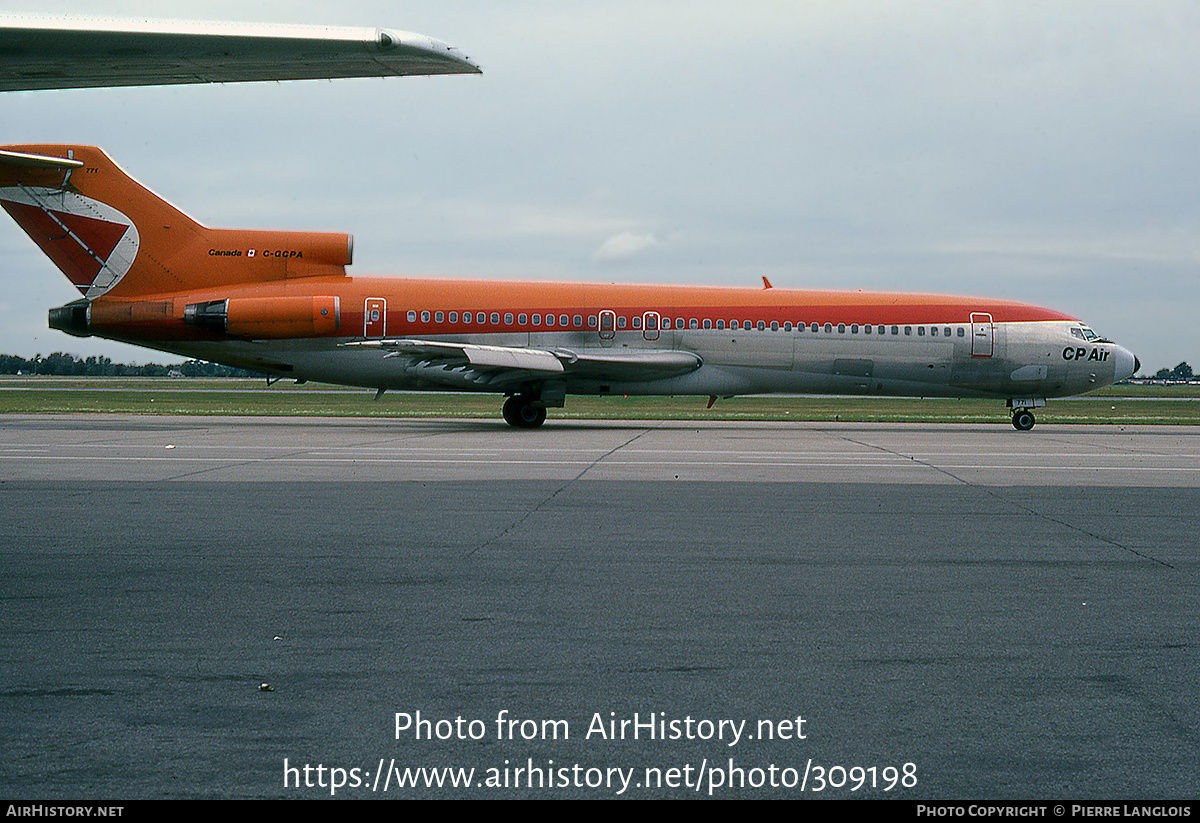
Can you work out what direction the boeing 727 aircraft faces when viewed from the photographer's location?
facing to the right of the viewer
